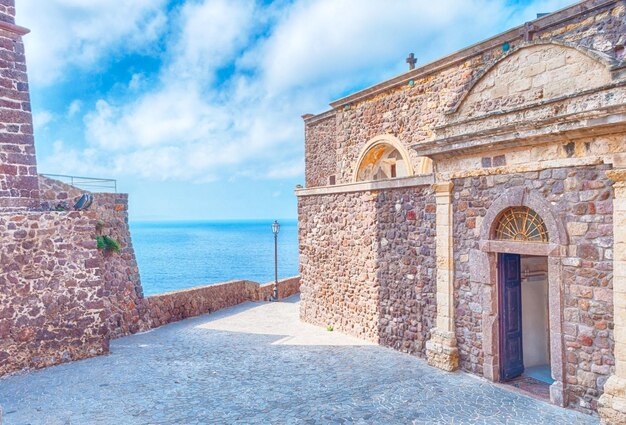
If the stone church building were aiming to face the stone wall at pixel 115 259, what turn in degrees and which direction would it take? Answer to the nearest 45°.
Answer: approximately 45° to its right

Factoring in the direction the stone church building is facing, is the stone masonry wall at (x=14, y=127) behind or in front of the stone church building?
in front

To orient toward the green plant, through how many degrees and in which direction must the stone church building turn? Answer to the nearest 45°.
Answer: approximately 45° to its right

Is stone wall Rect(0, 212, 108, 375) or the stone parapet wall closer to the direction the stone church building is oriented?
the stone wall

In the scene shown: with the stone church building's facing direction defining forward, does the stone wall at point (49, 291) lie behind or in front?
in front

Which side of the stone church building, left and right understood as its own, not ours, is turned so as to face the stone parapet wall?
right

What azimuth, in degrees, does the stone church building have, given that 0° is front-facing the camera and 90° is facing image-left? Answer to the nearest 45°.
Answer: approximately 45°
